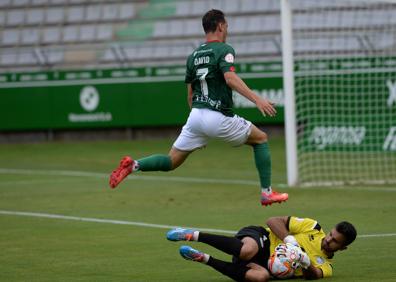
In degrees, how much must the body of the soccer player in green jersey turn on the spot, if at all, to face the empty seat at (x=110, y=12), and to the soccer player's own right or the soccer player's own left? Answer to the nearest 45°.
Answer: approximately 45° to the soccer player's own left

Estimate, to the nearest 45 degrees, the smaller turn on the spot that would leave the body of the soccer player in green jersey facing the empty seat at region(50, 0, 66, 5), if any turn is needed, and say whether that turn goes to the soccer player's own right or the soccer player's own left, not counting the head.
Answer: approximately 45° to the soccer player's own left

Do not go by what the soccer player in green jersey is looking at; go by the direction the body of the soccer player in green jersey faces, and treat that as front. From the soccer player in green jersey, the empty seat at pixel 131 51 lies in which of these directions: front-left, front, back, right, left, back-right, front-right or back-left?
front-left

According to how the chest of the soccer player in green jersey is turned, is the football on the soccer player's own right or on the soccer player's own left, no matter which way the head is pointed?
on the soccer player's own right

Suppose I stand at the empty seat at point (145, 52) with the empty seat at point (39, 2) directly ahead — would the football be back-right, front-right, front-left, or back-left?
back-left

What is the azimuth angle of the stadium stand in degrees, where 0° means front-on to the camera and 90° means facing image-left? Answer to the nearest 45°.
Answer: approximately 0°

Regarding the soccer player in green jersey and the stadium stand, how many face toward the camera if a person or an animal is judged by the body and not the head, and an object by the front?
1

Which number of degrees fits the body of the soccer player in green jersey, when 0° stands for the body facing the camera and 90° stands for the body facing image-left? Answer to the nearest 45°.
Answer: approximately 225°

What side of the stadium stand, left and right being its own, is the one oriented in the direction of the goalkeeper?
front

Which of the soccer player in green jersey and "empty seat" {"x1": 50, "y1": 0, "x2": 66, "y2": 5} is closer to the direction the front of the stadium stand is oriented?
the soccer player in green jersey
